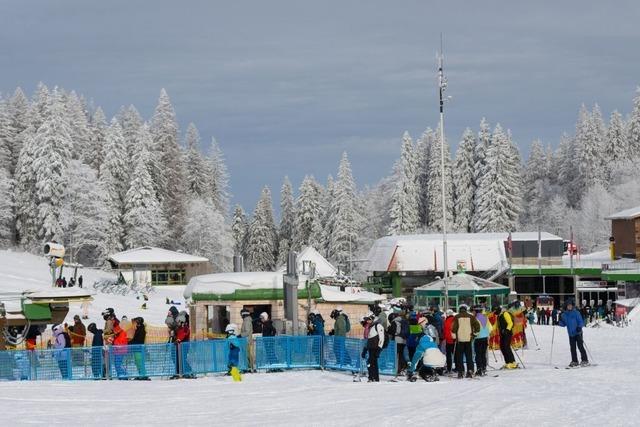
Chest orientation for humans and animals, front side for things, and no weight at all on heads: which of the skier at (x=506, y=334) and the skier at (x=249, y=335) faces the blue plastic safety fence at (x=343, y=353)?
the skier at (x=506, y=334)

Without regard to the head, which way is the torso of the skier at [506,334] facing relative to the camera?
to the viewer's left

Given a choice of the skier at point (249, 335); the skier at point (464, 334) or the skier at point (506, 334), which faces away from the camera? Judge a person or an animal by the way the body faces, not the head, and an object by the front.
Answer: the skier at point (464, 334)

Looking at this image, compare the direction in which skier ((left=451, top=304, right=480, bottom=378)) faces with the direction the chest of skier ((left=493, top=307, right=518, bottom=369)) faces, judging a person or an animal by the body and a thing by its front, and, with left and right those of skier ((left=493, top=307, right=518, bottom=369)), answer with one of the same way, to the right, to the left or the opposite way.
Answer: to the right

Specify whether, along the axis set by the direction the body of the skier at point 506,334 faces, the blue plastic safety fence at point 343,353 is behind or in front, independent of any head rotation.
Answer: in front
